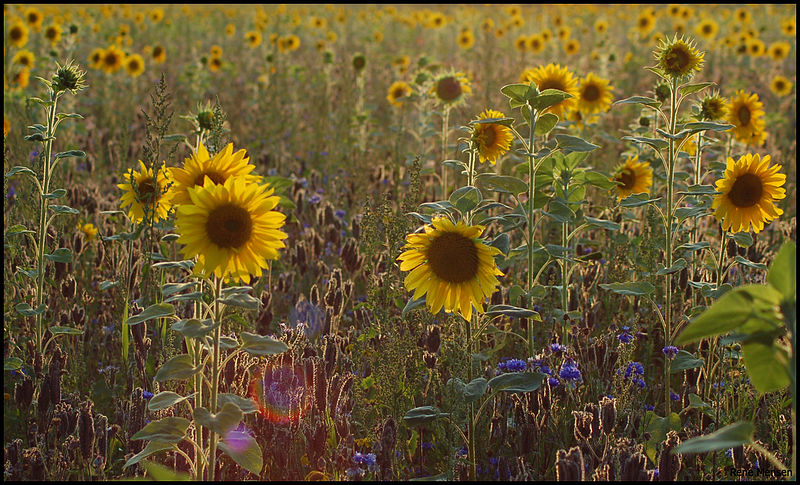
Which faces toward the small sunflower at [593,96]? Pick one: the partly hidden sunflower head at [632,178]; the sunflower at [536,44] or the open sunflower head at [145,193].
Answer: the sunflower

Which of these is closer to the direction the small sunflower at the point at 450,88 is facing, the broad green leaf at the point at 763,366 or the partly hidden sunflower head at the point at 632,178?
the broad green leaf

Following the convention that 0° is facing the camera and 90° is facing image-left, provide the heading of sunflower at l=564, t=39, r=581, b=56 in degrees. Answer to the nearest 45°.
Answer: approximately 0°
